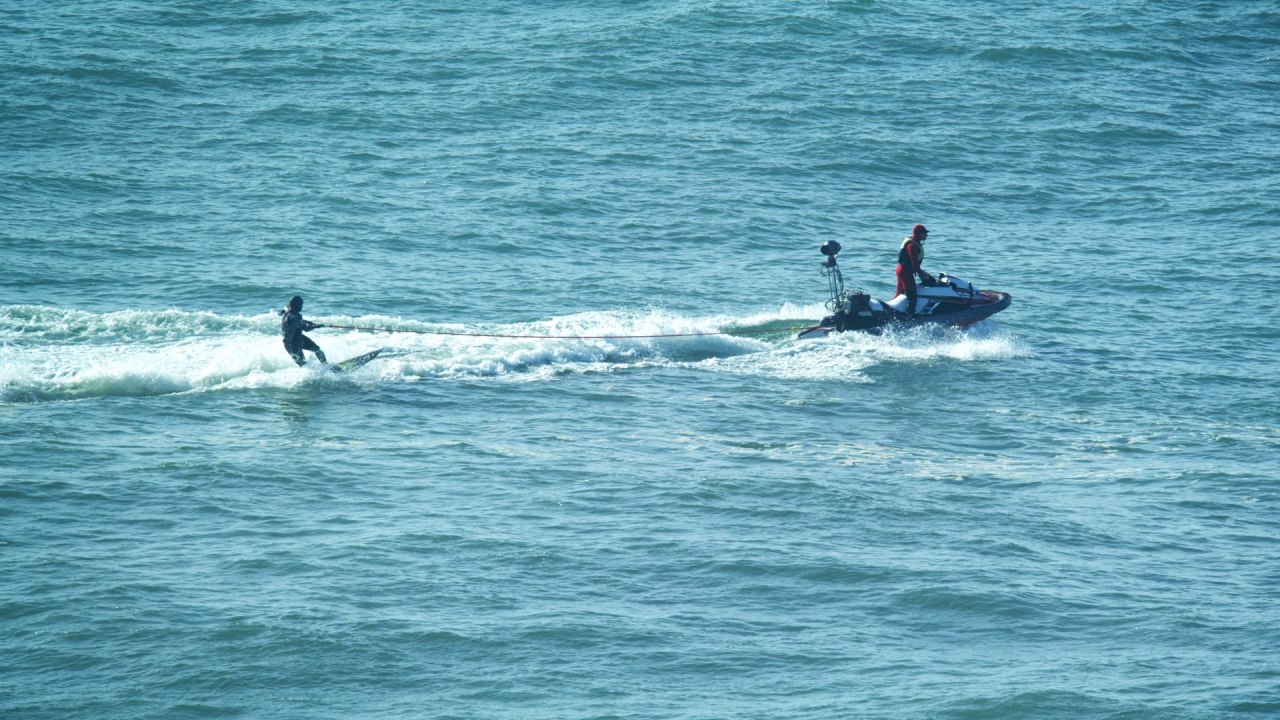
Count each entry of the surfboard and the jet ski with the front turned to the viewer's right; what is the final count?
2

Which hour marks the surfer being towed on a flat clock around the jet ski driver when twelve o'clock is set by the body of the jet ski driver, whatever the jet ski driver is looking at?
The surfer being towed is roughly at 5 o'clock from the jet ski driver.

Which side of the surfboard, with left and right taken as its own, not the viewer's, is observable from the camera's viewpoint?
right

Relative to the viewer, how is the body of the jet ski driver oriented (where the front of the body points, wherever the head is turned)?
to the viewer's right

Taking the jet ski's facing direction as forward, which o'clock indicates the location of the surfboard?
The surfboard is roughly at 5 o'clock from the jet ski.

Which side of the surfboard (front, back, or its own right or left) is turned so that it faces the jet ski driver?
front

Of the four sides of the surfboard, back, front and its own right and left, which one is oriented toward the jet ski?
front

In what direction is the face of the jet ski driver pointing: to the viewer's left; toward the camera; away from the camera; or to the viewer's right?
to the viewer's right

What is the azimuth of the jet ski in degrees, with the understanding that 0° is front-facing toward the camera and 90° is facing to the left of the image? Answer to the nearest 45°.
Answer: approximately 270°
